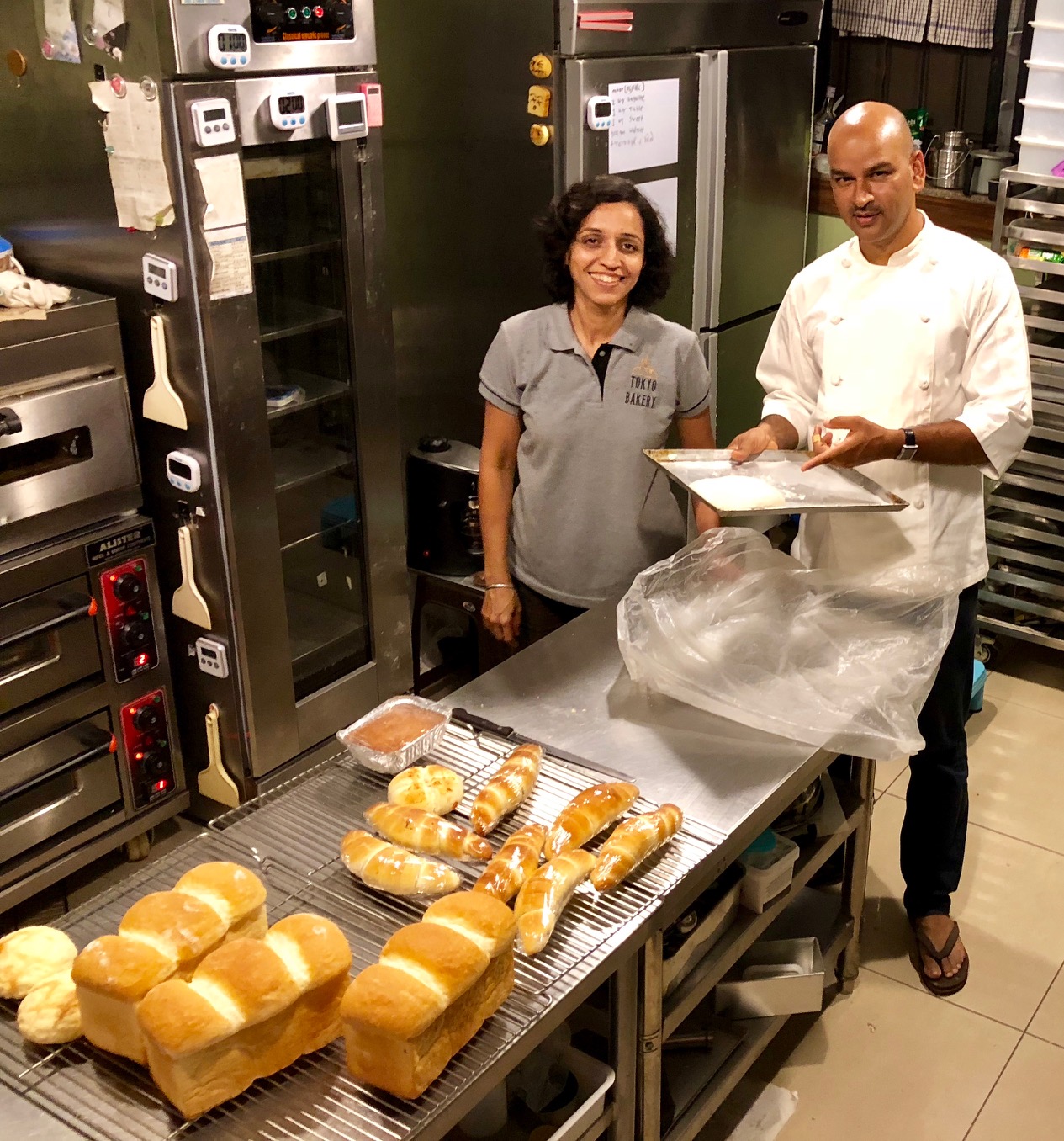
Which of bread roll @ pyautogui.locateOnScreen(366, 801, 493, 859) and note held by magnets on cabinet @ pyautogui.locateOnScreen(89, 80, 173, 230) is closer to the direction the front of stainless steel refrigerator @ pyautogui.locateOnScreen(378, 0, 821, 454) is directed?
the bread roll

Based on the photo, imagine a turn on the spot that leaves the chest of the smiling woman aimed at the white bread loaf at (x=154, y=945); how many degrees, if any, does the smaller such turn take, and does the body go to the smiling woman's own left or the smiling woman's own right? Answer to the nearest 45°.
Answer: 0° — they already face it

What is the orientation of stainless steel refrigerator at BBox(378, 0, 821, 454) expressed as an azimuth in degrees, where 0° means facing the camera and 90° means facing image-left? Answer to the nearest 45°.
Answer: approximately 315°

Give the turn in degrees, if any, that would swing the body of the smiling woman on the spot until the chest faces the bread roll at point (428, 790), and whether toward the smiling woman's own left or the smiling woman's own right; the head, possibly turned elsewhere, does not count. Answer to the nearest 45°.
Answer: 0° — they already face it

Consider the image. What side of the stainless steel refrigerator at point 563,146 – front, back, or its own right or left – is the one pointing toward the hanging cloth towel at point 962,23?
left

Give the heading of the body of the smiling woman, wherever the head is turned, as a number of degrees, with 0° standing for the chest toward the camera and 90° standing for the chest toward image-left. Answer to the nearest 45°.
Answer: approximately 0°

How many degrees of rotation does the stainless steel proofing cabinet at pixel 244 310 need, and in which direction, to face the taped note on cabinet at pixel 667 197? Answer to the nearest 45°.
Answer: approximately 90° to its left
